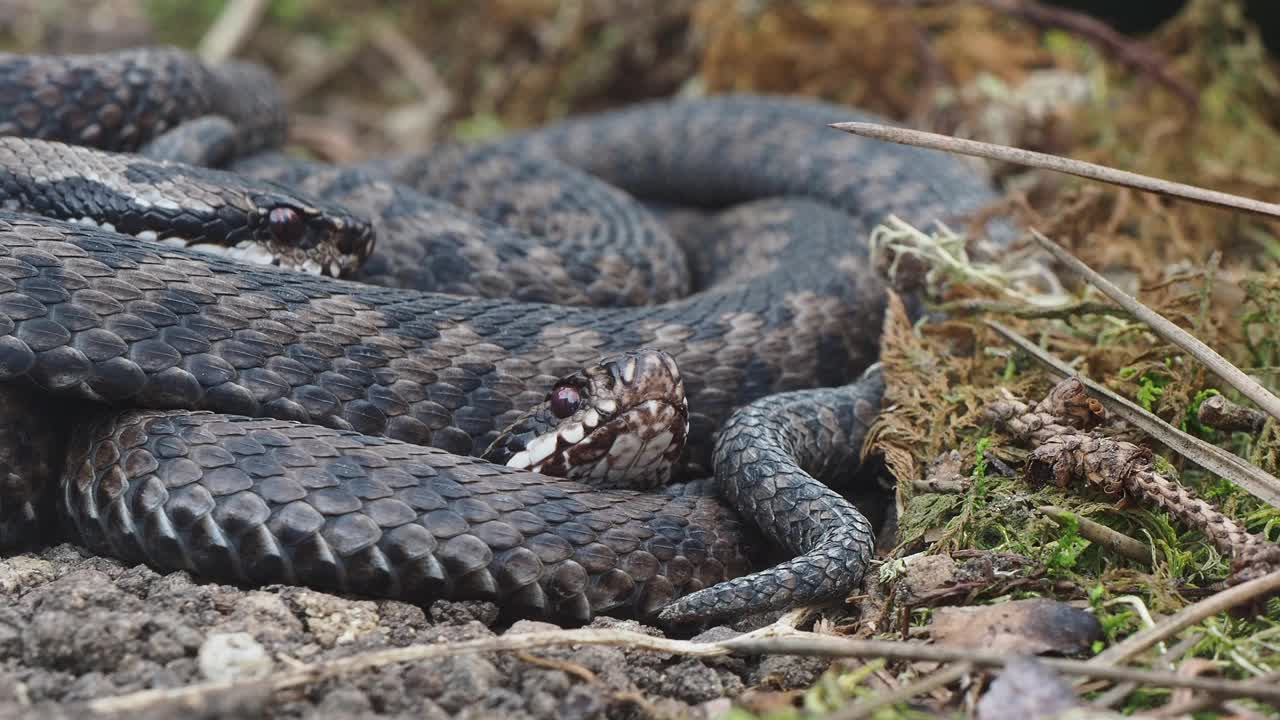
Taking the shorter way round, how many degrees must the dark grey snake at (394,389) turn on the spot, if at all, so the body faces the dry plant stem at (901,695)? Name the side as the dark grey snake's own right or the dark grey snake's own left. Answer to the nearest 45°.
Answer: approximately 45° to the dark grey snake's own right
